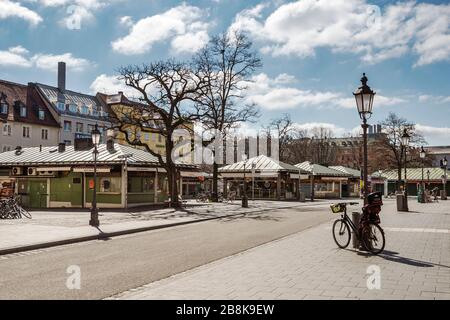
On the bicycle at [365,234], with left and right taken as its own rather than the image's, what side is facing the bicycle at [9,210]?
front

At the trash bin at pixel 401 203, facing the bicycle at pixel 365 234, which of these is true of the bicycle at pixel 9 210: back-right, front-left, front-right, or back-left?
front-right

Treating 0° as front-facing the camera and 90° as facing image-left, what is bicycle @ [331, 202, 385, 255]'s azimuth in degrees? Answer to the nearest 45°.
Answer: approximately 135°

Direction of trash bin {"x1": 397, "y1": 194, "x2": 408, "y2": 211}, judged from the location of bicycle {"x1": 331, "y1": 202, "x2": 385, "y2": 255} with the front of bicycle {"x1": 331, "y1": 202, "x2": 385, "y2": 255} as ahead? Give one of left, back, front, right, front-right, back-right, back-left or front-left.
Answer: front-right
